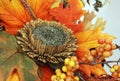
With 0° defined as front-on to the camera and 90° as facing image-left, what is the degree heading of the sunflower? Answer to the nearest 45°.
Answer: approximately 0°
